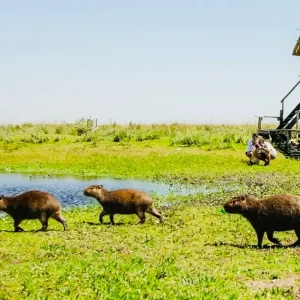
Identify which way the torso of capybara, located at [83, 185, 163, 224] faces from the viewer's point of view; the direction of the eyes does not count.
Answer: to the viewer's left

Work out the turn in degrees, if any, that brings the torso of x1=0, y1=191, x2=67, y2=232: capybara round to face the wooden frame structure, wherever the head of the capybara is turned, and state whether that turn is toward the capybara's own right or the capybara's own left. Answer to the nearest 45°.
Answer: approximately 135° to the capybara's own right

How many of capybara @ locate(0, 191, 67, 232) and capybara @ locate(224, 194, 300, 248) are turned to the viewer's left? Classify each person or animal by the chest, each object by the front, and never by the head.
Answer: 2

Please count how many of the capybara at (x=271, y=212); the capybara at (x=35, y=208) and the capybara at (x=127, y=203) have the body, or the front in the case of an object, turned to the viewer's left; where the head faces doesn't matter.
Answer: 3

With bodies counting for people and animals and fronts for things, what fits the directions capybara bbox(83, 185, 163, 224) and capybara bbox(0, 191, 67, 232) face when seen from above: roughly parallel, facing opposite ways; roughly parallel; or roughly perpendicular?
roughly parallel

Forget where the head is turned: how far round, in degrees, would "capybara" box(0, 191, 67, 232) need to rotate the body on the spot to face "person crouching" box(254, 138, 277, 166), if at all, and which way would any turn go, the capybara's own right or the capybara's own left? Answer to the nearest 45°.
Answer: approximately 135° to the capybara's own right

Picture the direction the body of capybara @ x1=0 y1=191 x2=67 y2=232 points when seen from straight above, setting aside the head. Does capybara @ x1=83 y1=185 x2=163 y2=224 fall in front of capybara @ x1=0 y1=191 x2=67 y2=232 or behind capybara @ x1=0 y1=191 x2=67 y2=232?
behind

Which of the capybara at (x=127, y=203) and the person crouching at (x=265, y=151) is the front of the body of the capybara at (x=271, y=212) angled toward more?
the capybara

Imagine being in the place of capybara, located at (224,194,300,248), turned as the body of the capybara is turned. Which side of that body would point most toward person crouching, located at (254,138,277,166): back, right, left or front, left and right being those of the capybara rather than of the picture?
right

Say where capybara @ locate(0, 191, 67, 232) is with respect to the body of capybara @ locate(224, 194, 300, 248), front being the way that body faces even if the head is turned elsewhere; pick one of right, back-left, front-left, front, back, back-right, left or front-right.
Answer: front

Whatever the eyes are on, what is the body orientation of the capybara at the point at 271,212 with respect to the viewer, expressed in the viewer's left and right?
facing to the left of the viewer

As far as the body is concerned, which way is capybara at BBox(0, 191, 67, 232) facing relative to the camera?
to the viewer's left

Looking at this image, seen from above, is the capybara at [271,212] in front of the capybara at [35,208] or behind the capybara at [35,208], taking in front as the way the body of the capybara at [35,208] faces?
behind

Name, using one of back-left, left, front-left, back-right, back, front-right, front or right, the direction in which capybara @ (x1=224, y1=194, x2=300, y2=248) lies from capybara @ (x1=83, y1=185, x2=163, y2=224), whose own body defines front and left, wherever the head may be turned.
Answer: back-left

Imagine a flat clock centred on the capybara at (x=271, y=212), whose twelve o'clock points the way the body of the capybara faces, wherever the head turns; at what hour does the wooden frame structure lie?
The wooden frame structure is roughly at 3 o'clock from the capybara.
